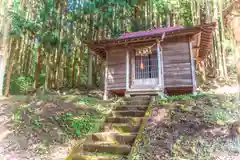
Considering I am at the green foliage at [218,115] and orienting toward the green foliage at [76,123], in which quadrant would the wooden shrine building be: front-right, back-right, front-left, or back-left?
front-right

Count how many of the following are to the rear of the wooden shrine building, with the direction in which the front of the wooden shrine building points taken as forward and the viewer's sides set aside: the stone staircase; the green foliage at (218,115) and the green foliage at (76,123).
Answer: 0

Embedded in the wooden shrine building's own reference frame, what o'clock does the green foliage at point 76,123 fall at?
The green foliage is roughly at 1 o'clock from the wooden shrine building.

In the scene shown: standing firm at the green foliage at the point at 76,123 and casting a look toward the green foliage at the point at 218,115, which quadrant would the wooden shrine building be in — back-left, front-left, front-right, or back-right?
front-left

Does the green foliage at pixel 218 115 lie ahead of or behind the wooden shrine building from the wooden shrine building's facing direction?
ahead

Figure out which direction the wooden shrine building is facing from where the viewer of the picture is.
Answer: facing the viewer

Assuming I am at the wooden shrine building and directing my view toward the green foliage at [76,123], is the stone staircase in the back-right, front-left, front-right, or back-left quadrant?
front-left

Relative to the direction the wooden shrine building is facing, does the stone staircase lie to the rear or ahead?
ahead
